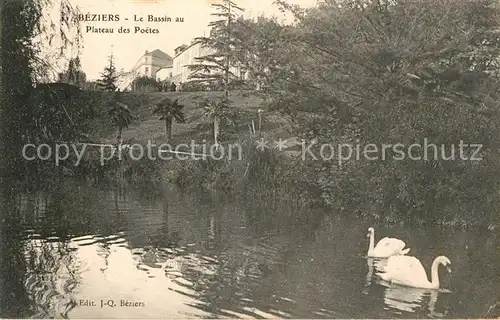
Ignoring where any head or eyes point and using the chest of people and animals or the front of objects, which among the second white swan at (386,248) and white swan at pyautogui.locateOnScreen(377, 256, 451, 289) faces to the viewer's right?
the white swan

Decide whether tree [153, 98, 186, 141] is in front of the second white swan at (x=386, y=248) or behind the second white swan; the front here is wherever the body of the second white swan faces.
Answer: in front

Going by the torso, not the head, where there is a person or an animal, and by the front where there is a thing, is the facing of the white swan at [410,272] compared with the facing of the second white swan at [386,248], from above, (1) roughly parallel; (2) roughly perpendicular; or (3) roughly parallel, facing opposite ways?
roughly parallel, facing opposite ways

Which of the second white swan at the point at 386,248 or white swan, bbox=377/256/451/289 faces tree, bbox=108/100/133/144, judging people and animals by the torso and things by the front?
the second white swan

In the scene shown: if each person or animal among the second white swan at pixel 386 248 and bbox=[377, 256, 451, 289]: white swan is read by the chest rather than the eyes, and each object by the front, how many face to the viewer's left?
1

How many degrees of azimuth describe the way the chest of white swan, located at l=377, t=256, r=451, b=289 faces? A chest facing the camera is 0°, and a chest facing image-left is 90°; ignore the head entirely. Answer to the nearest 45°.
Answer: approximately 270°

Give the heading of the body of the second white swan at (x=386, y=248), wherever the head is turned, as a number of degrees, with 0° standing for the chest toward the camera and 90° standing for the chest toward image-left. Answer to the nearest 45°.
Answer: approximately 90°

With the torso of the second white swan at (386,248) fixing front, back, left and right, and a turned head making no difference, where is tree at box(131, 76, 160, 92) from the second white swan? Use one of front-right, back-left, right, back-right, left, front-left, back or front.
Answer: front

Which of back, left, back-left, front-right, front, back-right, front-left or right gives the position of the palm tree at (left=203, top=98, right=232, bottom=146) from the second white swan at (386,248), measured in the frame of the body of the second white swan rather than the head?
front
